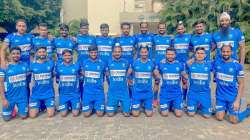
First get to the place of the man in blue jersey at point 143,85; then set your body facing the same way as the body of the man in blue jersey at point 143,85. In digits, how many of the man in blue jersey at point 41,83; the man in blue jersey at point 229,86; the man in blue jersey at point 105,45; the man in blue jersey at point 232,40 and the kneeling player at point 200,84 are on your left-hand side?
3

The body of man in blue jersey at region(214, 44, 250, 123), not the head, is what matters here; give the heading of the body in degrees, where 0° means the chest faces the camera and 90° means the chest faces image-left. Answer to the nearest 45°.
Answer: approximately 45°

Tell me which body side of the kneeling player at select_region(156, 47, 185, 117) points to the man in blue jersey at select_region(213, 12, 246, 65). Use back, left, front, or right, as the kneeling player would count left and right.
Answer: left

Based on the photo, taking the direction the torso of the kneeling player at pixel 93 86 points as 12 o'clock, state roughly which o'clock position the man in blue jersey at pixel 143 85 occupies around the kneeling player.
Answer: The man in blue jersey is roughly at 9 o'clock from the kneeling player.

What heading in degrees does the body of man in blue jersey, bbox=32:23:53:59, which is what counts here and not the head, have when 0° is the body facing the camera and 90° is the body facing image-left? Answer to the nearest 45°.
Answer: approximately 0°

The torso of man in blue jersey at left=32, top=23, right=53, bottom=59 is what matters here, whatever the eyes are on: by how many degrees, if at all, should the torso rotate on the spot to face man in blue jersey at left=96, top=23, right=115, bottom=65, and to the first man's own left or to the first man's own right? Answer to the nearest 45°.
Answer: approximately 90° to the first man's own left

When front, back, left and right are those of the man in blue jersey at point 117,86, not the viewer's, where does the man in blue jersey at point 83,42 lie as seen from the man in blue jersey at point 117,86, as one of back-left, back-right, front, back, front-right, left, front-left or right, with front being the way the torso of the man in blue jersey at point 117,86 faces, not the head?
back-right

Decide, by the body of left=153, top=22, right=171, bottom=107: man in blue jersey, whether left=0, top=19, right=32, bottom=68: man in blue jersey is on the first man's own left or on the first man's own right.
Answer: on the first man's own right

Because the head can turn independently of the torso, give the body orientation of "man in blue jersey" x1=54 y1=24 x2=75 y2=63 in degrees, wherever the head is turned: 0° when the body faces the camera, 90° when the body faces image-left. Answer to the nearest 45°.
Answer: approximately 0°
